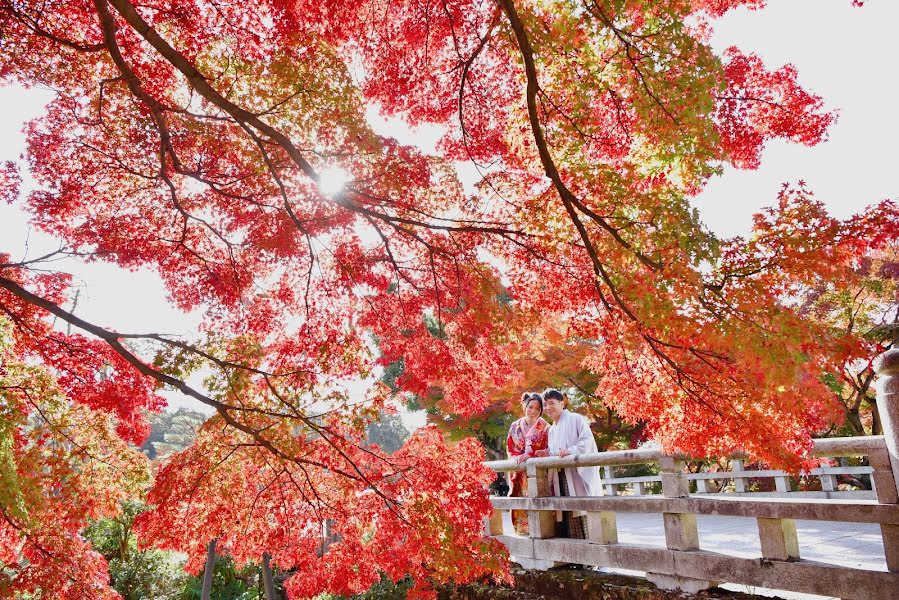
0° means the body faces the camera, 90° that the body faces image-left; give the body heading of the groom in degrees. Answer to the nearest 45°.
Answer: approximately 45°

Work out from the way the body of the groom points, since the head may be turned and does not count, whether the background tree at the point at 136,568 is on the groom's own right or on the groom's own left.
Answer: on the groom's own right

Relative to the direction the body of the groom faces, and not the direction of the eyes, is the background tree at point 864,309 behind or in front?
behind
